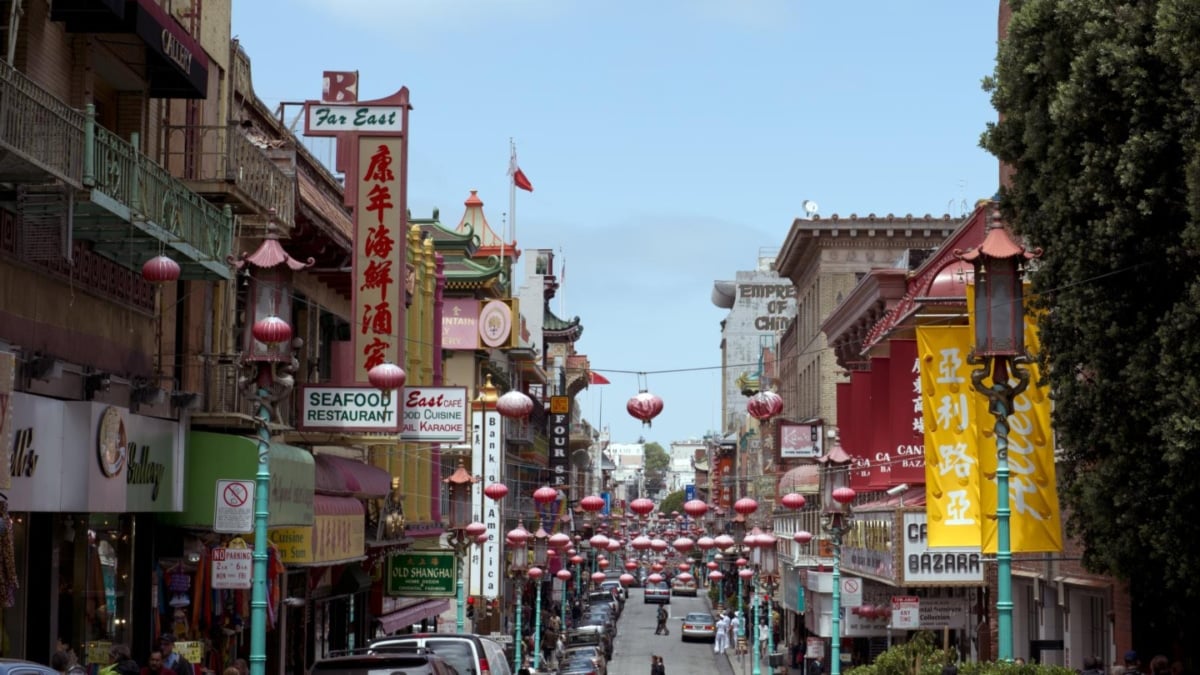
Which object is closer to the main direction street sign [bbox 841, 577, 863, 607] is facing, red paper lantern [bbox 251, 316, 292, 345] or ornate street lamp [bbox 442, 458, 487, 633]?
the red paper lantern

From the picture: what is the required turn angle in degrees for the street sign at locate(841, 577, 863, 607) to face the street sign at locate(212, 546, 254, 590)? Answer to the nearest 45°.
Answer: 0° — it already faces it

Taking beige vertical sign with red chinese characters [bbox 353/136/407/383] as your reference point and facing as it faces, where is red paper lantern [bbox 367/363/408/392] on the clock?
The red paper lantern is roughly at 12 o'clock from the beige vertical sign with red chinese characters.

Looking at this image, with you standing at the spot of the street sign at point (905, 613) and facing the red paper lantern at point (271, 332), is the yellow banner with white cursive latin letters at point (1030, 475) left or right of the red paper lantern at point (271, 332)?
left

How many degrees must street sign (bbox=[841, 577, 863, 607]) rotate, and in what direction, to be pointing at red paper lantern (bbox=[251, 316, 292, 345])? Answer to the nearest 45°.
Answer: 0° — it already faces it

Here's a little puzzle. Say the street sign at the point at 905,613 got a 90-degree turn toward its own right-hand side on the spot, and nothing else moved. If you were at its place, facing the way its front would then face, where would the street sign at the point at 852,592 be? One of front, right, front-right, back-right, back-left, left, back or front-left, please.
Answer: right

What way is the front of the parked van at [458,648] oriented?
away from the camera

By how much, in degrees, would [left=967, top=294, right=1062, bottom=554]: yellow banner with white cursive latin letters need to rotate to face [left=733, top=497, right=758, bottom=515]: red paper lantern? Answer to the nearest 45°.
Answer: approximately 180°

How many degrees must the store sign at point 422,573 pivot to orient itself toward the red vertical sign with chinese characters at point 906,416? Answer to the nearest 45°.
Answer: approximately 45° to its left
